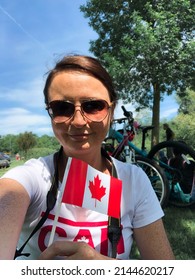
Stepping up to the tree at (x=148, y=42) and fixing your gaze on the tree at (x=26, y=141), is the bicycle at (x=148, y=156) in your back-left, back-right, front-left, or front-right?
back-left

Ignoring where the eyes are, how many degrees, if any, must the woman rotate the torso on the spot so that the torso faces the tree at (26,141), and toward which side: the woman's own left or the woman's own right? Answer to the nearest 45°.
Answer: approximately 180°

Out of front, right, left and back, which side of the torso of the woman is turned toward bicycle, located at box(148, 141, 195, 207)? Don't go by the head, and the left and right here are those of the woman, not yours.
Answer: back

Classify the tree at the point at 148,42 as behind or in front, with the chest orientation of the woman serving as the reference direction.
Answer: behind

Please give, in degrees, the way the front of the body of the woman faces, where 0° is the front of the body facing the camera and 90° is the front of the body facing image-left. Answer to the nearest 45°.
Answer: approximately 0°

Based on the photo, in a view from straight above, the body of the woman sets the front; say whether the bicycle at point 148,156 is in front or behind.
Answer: behind

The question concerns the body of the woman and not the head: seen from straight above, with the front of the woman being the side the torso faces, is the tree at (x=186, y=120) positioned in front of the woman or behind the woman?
behind
